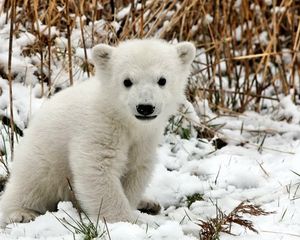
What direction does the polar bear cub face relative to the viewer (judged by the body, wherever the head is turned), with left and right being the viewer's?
facing the viewer and to the right of the viewer
